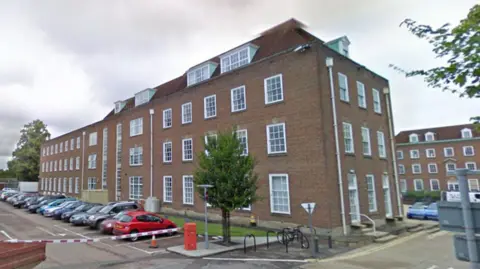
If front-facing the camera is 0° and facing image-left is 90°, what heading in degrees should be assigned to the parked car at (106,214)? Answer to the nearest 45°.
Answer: approximately 45°

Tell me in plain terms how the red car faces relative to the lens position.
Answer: facing away from the viewer and to the right of the viewer

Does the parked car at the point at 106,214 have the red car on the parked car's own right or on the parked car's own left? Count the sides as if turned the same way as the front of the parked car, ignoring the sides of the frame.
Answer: on the parked car's own left

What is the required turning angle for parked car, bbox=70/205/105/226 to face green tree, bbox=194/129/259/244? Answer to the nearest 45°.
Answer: approximately 90° to its left
